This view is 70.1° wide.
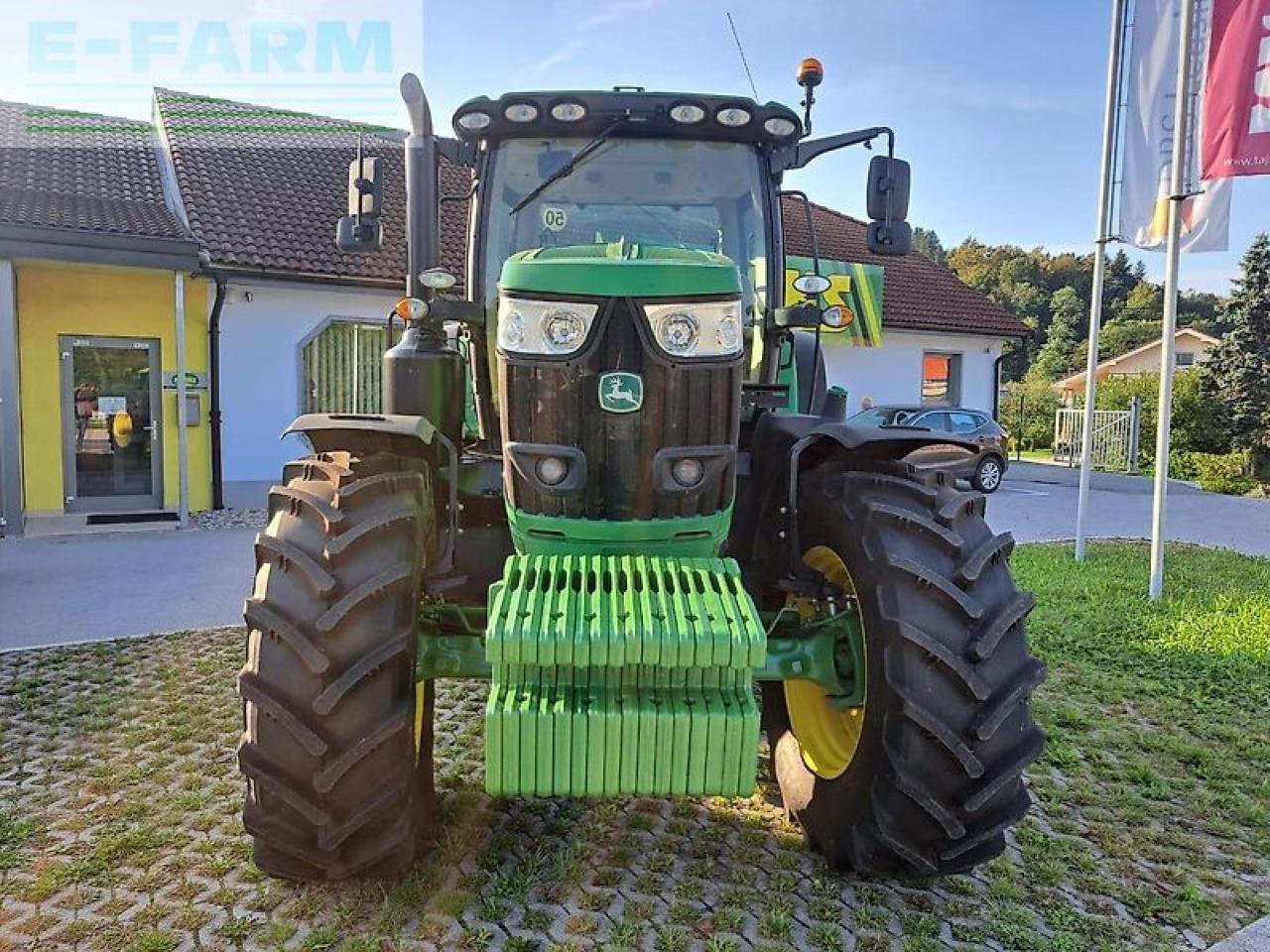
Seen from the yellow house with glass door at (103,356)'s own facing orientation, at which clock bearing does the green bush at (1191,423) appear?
The green bush is roughly at 9 o'clock from the yellow house with glass door.

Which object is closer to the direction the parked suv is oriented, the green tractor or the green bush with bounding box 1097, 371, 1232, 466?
the green tractor

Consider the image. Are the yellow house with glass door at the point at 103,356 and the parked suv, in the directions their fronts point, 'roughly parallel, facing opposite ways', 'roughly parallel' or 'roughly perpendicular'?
roughly perpendicular

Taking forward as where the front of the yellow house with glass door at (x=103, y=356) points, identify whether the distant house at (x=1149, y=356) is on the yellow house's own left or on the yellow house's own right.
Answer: on the yellow house's own left

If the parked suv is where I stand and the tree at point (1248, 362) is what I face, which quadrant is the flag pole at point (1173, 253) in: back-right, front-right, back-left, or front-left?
back-right

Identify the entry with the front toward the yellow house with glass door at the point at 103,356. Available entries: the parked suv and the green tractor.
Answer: the parked suv

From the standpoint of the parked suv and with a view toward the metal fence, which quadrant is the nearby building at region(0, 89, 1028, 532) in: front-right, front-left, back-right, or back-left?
back-left

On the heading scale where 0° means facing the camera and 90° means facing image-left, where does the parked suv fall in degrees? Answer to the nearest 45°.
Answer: approximately 45°

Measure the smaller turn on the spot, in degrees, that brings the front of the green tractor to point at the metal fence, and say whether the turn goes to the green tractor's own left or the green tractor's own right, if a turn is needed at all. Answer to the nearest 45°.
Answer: approximately 135° to the green tractor's own left

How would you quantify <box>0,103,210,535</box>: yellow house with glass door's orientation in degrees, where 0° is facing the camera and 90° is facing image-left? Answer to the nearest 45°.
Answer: approximately 0°

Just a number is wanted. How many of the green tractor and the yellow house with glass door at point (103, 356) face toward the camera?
2
